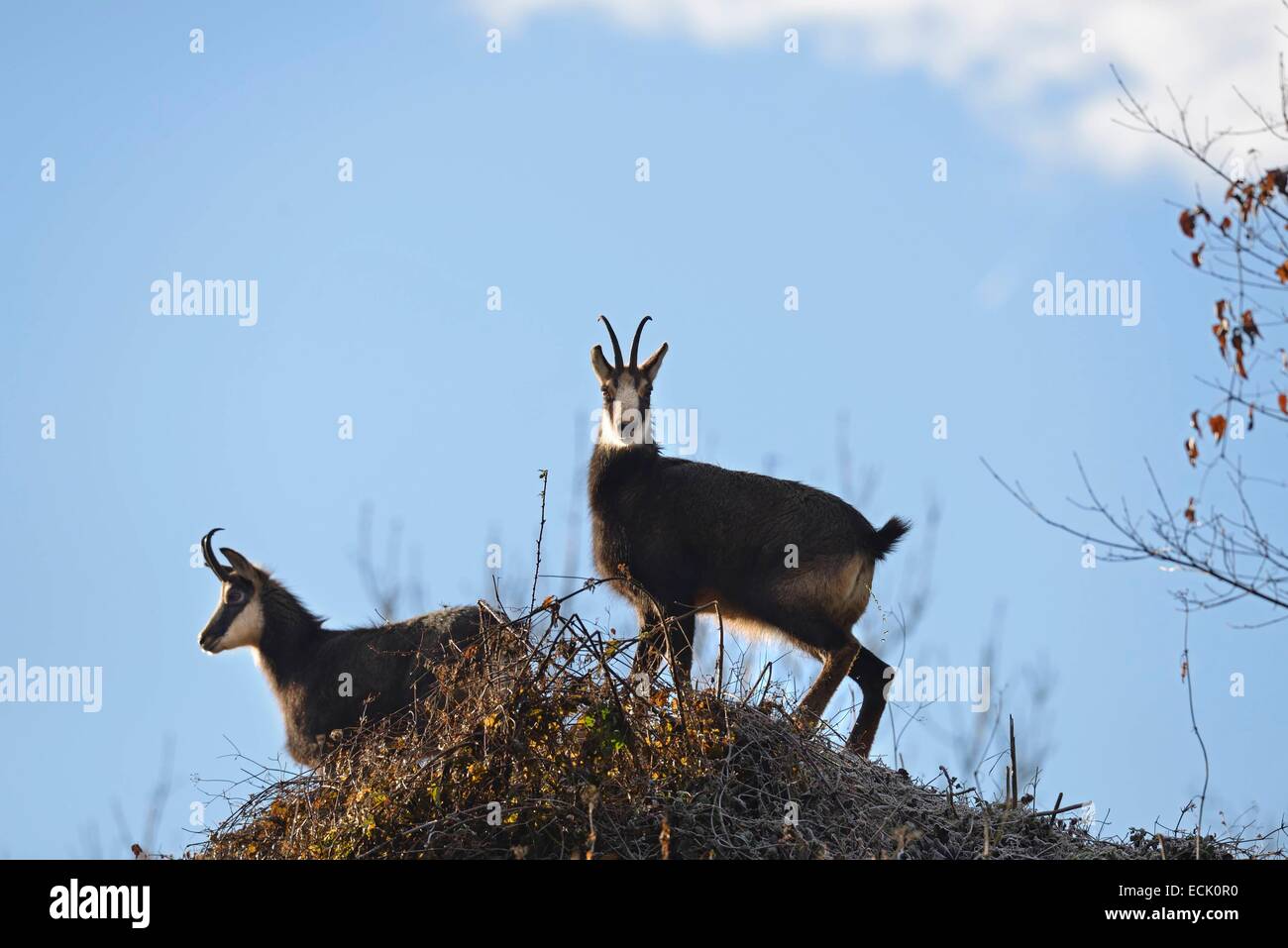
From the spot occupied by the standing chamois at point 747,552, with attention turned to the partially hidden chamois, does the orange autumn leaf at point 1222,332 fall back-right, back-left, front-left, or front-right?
back-left

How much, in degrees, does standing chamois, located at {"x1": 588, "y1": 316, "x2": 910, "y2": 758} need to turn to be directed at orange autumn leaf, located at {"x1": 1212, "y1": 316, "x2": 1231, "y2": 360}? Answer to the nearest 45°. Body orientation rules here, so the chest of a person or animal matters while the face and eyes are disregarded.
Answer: approximately 135° to its left

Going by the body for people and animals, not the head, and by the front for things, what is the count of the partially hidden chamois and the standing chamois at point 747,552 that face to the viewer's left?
2

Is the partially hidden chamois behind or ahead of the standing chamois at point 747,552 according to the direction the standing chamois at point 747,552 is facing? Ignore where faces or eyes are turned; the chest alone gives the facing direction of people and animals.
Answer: ahead

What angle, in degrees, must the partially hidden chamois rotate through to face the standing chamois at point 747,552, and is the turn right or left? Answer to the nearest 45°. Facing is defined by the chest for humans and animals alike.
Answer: approximately 135° to its left

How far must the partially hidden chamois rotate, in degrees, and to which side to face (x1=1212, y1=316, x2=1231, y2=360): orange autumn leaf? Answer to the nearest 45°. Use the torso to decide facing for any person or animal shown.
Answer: approximately 135° to its left

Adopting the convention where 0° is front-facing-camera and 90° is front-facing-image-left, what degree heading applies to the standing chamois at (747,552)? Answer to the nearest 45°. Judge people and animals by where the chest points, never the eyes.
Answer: approximately 90°

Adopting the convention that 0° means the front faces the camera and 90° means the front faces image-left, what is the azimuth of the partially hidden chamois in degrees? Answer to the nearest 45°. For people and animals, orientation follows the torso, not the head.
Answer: approximately 90°
